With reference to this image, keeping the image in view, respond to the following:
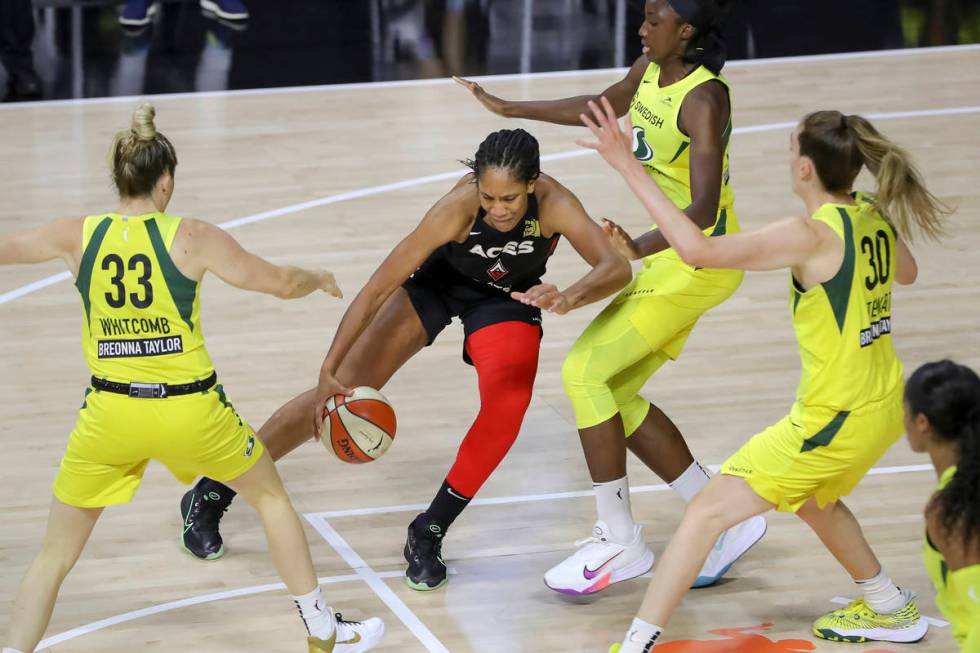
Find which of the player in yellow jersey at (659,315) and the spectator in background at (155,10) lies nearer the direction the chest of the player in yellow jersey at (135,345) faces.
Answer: the spectator in background

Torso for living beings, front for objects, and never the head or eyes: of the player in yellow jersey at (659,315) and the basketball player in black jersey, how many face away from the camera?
0

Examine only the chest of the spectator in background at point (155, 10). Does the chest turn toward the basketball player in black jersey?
yes

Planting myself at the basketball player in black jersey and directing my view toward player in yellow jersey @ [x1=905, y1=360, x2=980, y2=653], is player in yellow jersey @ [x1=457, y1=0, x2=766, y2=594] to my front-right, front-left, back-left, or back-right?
front-left

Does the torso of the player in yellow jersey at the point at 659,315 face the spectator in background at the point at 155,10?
no

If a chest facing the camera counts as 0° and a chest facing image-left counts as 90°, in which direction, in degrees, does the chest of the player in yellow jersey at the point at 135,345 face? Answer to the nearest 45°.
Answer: approximately 180°

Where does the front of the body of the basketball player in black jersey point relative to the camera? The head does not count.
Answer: toward the camera

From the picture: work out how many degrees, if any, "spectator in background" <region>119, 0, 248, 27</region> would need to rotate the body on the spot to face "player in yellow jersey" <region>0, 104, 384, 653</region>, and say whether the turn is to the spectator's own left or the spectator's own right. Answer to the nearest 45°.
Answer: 0° — they already face them

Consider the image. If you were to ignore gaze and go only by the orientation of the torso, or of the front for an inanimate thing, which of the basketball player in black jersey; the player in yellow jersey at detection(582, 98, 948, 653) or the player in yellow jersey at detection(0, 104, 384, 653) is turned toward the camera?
the basketball player in black jersey

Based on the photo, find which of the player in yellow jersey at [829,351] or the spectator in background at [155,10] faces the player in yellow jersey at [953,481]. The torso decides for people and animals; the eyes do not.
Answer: the spectator in background

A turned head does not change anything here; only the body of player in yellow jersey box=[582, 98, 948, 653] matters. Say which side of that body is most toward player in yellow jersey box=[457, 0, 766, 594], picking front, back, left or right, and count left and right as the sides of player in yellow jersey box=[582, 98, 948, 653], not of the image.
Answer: front

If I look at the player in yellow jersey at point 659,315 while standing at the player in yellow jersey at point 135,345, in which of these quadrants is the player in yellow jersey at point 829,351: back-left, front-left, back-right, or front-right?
front-right

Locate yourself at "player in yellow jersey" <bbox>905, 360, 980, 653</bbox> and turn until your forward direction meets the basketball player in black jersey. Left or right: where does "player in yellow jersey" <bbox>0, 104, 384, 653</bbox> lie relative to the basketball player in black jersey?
left

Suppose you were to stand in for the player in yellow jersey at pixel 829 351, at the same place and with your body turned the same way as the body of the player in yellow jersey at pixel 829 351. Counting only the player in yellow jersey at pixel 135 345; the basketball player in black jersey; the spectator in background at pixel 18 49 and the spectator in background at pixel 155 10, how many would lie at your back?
0

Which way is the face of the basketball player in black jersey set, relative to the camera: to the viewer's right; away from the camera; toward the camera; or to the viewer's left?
toward the camera

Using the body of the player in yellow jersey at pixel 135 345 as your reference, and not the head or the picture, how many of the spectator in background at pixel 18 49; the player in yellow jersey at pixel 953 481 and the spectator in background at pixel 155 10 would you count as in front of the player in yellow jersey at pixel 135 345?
2

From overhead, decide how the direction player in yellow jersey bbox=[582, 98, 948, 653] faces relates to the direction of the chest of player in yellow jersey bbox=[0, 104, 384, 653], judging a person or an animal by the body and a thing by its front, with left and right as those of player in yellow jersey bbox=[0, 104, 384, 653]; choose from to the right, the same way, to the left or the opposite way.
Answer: to the left

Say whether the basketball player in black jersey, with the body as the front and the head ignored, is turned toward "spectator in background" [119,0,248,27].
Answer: no

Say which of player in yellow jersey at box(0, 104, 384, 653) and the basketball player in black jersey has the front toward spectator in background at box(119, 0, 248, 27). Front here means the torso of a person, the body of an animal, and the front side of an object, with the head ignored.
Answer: the player in yellow jersey

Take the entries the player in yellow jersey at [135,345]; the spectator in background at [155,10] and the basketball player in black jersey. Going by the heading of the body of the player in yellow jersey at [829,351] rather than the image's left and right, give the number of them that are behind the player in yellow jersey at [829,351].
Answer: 0

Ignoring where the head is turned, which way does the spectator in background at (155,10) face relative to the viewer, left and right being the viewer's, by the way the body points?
facing the viewer
